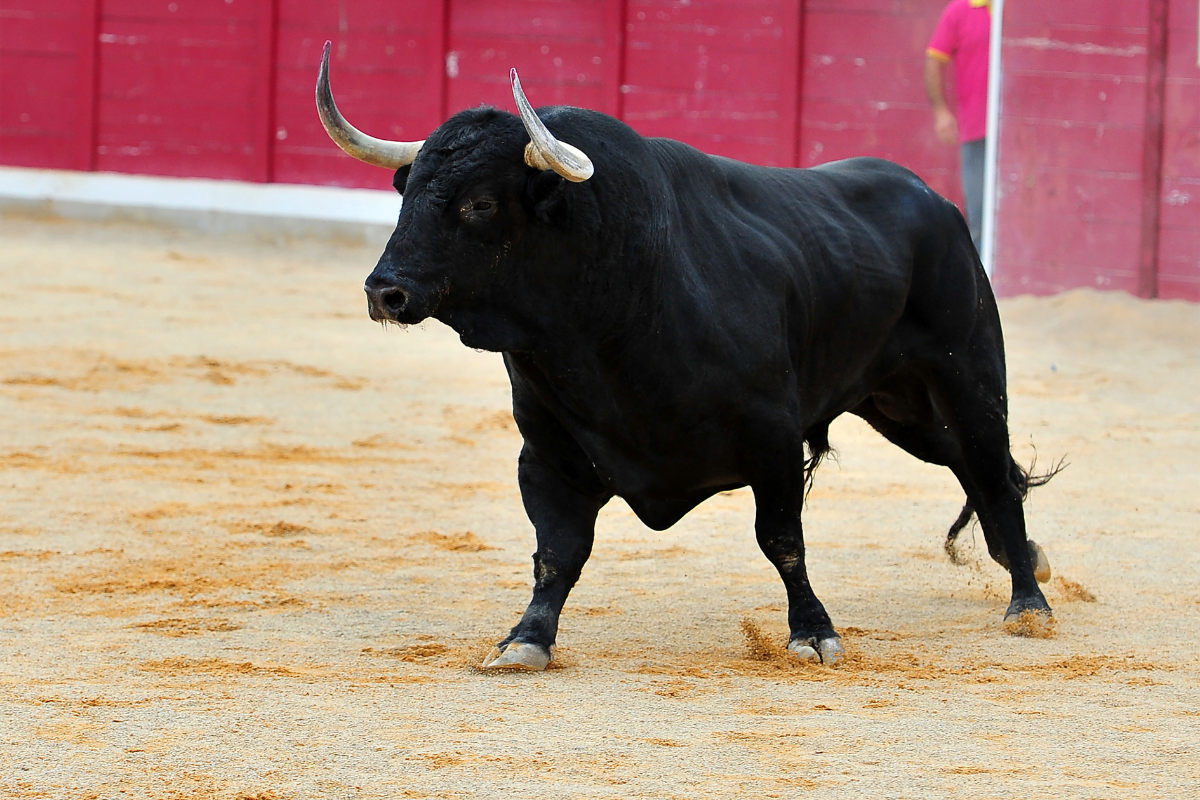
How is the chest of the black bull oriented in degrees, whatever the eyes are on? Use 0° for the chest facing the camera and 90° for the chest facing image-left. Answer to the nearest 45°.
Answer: approximately 45°

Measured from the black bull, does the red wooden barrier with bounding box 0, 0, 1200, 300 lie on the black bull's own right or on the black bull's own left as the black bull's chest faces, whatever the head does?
on the black bull's own right
